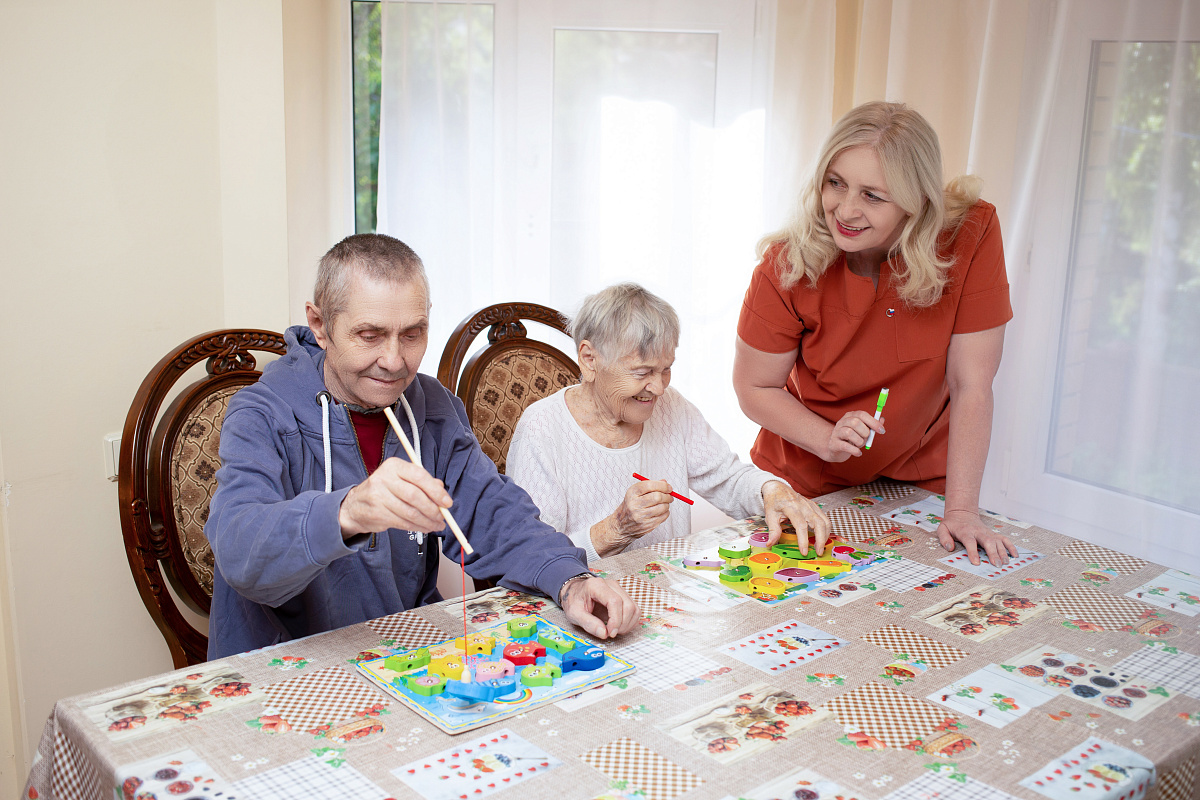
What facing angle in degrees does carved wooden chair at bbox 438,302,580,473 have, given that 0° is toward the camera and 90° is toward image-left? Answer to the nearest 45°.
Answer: approximately 315°

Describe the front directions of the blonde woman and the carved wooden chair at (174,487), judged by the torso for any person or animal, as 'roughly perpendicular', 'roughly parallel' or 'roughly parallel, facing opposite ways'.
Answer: roughly perpendicular

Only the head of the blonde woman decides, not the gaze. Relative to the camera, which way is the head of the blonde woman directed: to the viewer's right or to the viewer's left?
to the viewer's left

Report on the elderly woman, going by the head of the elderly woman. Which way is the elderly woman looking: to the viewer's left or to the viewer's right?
to the viewer's right

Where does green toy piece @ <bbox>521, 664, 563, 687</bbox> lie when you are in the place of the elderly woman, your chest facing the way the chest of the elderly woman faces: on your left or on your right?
on your right

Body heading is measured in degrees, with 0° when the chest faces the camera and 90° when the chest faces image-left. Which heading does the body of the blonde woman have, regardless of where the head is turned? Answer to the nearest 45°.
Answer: approximately 0°

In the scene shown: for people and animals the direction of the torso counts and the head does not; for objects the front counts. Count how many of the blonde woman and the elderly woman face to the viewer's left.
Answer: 0

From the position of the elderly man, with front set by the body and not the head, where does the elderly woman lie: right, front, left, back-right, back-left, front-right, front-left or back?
left

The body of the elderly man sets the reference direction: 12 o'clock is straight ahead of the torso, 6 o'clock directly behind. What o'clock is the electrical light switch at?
The electrical light switch is roughly at 6 o'clock from the elderly man.

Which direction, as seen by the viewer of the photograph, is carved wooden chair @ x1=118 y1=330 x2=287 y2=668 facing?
facing the viewer and to the right of the viewer

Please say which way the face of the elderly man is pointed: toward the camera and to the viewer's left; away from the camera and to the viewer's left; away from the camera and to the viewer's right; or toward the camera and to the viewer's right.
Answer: toward the camera and to the viewer's right

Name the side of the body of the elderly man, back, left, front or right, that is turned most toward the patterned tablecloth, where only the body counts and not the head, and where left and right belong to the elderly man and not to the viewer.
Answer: front
